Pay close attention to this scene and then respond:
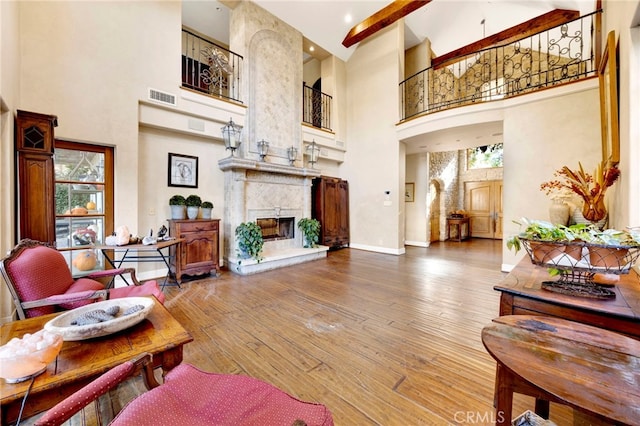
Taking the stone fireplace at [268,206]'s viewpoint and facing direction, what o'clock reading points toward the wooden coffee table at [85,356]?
The wooden coffee table is roughly at 2 o'clock from the stone fireplace.

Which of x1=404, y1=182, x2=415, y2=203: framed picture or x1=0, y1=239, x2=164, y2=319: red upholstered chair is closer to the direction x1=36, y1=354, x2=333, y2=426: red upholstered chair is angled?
the framed picture

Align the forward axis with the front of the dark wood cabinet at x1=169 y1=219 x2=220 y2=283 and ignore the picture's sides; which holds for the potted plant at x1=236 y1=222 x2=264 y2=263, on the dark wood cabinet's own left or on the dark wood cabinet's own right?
on the dark wood cabinet's own left

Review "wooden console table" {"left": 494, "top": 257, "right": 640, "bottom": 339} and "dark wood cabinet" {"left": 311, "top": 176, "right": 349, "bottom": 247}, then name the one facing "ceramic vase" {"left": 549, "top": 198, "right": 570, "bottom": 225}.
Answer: the dark wood cabinet

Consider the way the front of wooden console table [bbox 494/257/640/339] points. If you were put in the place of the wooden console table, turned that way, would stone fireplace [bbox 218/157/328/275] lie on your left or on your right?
on your right

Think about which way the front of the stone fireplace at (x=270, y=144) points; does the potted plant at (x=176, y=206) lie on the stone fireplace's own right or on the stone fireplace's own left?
on the stone fireplace's own right

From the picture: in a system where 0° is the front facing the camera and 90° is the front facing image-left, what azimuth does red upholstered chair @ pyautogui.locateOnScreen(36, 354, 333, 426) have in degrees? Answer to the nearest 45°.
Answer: approximately 225°
